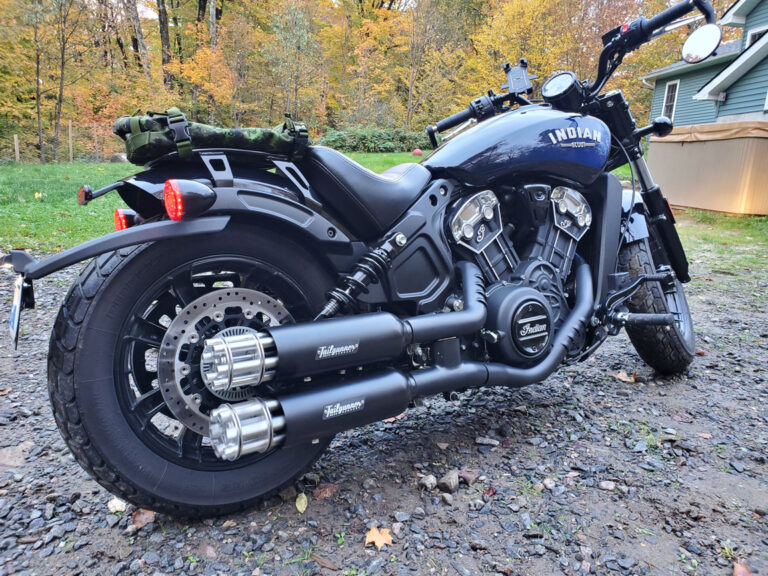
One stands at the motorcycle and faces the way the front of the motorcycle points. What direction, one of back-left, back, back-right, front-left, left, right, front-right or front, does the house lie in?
front

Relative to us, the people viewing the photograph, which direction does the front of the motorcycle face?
facing away from the viewer and to the right of the viewer

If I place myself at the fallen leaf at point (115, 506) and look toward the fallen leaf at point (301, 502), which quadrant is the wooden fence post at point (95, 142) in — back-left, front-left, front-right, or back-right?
back-left

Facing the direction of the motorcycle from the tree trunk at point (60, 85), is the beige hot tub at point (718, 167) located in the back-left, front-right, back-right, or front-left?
front-left

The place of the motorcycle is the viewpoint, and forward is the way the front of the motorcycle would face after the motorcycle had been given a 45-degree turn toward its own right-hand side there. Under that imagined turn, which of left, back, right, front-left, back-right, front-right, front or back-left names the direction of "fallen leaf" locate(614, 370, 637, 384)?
front-left

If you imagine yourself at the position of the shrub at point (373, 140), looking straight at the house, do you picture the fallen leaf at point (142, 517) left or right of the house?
right

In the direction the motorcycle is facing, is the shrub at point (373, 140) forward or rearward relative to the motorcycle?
forward

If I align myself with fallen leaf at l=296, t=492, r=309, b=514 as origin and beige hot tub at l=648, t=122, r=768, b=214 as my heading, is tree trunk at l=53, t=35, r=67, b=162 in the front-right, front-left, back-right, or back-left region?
front-left

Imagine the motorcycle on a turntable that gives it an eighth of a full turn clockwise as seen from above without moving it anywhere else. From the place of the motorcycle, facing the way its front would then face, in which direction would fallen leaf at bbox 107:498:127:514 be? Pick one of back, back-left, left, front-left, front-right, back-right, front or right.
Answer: back

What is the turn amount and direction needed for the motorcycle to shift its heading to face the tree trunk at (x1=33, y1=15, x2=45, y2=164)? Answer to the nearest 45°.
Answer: approximately 90° to its left
